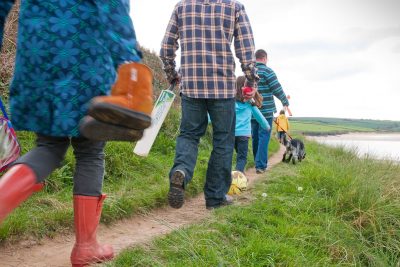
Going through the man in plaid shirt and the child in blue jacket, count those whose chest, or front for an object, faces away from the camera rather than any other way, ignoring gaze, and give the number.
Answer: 2

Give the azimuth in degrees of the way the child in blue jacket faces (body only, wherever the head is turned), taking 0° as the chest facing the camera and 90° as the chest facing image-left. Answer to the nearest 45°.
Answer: approximately 180°

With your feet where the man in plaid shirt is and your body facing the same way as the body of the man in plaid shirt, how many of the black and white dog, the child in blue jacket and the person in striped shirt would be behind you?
0

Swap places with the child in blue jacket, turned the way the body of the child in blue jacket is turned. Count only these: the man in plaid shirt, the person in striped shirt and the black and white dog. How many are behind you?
1

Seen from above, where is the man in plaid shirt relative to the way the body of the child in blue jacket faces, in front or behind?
behind

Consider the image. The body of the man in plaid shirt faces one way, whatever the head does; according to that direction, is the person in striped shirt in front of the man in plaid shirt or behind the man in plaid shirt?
in front

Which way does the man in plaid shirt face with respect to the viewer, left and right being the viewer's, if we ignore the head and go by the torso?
facing away from the viewer

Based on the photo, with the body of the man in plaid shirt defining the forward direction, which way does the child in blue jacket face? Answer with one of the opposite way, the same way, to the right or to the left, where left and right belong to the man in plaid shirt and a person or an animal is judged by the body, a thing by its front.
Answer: the same way

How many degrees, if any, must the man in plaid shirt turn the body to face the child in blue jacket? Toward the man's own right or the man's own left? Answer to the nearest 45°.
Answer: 0° — they already face them
